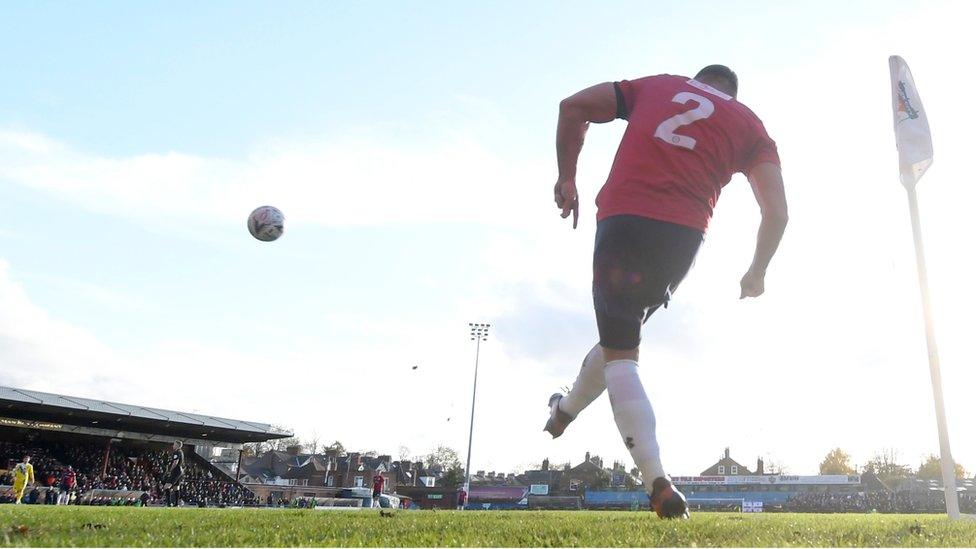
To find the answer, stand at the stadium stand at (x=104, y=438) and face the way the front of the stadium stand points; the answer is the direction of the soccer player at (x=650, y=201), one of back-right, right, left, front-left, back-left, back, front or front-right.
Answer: front-right

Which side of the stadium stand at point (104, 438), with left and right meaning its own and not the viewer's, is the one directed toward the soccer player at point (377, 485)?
front

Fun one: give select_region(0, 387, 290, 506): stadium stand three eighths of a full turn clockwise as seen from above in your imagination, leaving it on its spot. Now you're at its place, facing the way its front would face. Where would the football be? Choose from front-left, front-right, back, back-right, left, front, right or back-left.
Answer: left

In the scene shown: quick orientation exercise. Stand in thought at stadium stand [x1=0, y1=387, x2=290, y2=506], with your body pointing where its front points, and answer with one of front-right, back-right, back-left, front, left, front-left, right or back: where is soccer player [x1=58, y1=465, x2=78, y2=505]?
front-right

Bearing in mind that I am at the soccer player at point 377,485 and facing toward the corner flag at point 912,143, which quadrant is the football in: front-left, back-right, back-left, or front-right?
front-right

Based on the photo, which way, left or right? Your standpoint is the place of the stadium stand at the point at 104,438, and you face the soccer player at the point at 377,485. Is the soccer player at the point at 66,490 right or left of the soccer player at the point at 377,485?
right
